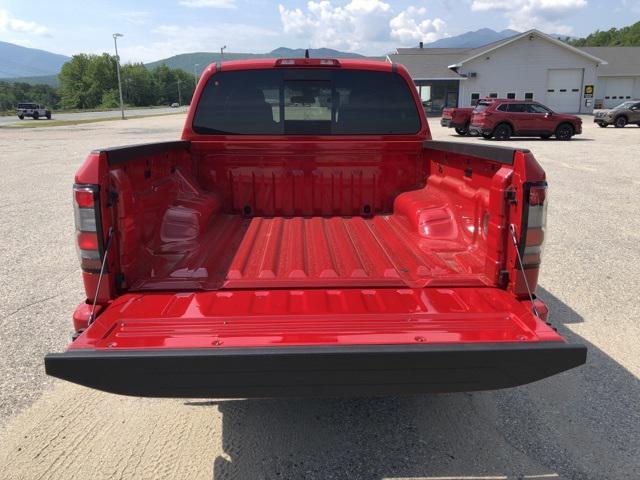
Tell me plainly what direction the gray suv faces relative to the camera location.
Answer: facing the viewer and to the left of the viewer

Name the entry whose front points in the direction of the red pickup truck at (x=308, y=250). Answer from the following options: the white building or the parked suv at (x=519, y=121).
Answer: the white building

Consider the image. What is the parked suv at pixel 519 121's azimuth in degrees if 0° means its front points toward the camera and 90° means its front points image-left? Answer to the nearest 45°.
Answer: approximately 270°

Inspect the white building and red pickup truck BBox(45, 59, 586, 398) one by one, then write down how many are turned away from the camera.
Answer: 1

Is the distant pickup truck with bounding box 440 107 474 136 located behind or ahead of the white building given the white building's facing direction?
ahead

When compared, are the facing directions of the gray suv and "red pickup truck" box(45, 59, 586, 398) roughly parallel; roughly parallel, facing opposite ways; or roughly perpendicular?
roughly perpendicular

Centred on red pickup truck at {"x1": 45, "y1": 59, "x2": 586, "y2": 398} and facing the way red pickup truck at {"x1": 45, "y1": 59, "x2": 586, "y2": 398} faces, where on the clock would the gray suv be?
The gray suv is roughly at 1 o'clock from the red pickup truck.

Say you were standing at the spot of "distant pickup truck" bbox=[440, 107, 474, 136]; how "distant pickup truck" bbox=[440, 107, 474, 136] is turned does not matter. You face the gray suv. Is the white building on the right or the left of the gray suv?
left

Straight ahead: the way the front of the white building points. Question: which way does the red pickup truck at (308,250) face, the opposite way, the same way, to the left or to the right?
the opposite way

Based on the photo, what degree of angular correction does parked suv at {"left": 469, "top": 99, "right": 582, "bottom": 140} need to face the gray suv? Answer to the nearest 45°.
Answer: approximately 45° to its left

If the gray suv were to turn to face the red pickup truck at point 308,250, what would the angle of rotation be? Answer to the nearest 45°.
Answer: approximately 45° to its left

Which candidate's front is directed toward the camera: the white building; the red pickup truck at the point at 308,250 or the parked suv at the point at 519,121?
the white building

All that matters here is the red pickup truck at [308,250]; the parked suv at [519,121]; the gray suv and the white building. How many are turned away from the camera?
1

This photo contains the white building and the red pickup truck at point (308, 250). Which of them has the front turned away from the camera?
the red pickup truck

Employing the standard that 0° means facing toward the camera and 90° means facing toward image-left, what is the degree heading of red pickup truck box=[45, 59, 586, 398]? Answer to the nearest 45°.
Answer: approximately 180°

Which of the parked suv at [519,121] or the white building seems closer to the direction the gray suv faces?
the parked suv

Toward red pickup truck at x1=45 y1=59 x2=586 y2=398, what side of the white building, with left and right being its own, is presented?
front

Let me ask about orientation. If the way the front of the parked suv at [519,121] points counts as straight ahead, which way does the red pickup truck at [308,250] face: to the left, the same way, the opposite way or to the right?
to the left

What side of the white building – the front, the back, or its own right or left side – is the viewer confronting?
front
